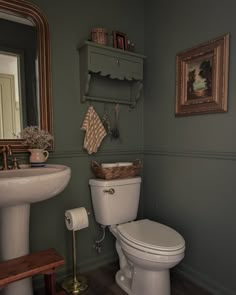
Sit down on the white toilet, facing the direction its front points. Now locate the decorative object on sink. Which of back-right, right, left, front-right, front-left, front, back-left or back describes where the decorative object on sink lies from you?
back-right

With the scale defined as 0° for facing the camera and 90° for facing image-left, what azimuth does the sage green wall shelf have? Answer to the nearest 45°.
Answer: approximately 315°

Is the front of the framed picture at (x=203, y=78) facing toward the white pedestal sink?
yes

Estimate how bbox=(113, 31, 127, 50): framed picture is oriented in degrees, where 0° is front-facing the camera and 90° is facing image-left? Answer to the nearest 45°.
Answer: approximately 315°

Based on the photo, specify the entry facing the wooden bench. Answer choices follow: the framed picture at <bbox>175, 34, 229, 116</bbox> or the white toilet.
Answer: the framed picture

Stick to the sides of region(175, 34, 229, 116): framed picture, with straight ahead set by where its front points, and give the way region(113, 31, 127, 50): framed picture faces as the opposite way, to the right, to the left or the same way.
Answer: to the left

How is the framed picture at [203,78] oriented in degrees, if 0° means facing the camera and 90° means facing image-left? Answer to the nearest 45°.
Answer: approximately 45°

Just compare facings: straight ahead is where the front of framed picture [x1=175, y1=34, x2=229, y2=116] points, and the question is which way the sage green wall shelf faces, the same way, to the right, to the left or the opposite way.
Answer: to the left
